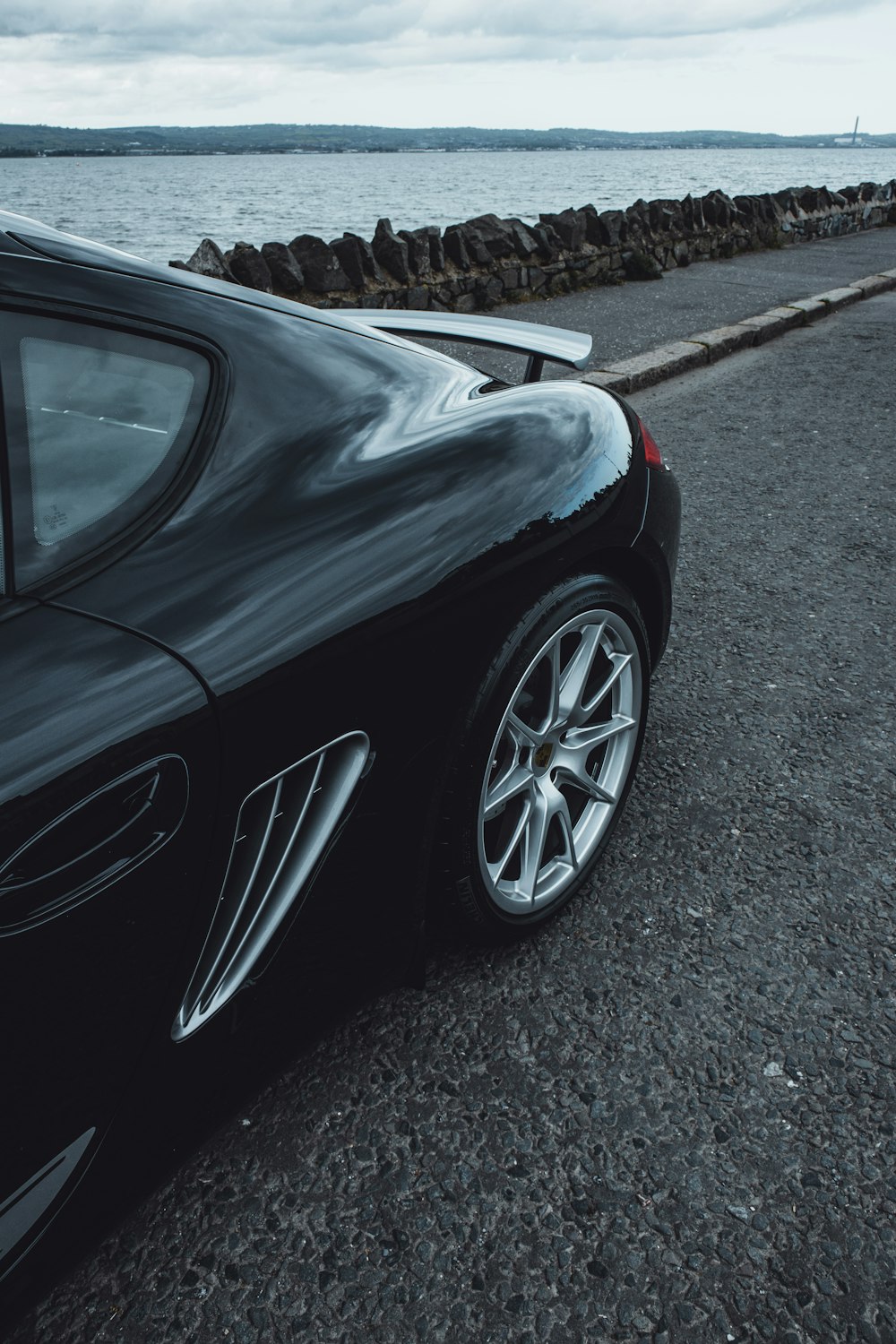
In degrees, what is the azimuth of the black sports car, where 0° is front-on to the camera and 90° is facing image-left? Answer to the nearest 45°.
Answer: approximately 45°

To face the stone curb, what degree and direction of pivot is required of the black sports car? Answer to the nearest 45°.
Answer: approximately 180°

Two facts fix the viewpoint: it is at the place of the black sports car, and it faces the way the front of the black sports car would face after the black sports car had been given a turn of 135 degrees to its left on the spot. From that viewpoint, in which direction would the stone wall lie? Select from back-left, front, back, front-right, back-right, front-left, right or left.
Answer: left
